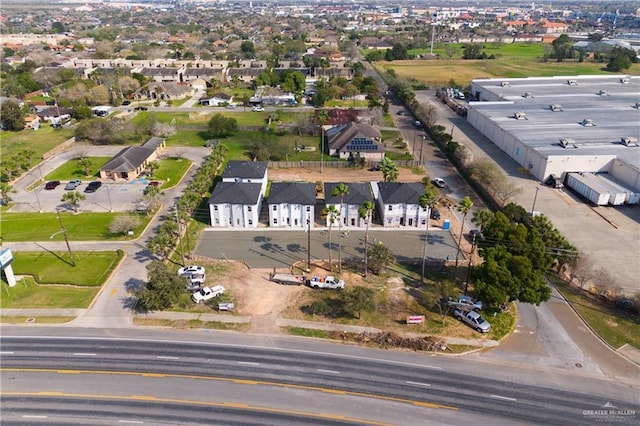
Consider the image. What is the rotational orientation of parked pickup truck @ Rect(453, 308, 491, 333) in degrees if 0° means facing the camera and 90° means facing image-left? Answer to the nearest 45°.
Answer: approximately 315°

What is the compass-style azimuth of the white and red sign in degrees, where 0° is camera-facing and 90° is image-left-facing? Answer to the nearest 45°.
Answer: approximately 0°

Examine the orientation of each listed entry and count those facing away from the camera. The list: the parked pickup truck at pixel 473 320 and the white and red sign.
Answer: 0

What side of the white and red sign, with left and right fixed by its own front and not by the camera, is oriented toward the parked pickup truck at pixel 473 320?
left

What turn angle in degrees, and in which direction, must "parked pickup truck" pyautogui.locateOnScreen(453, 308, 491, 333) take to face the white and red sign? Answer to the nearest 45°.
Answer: approximately 135° to its right
